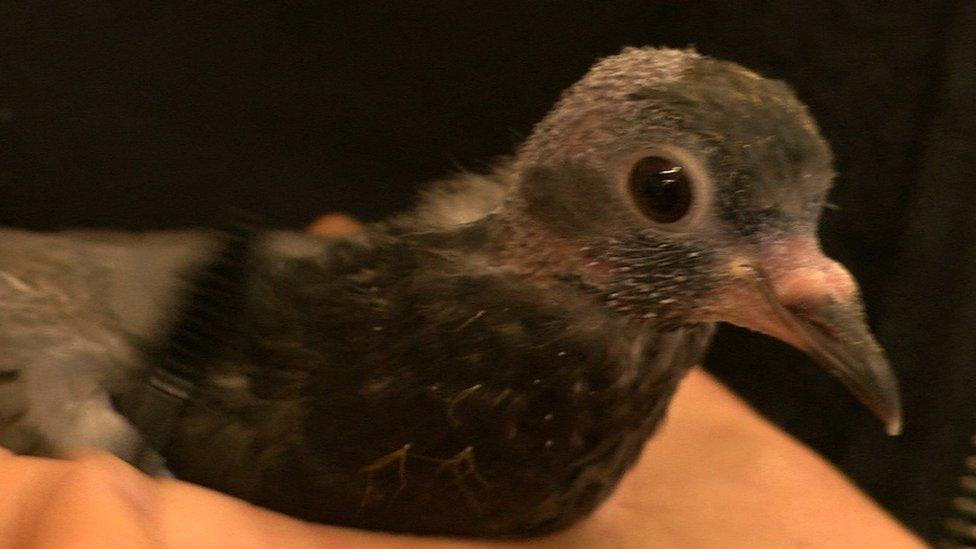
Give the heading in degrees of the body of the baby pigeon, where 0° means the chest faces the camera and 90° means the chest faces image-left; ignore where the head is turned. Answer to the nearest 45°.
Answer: approximately 270°
